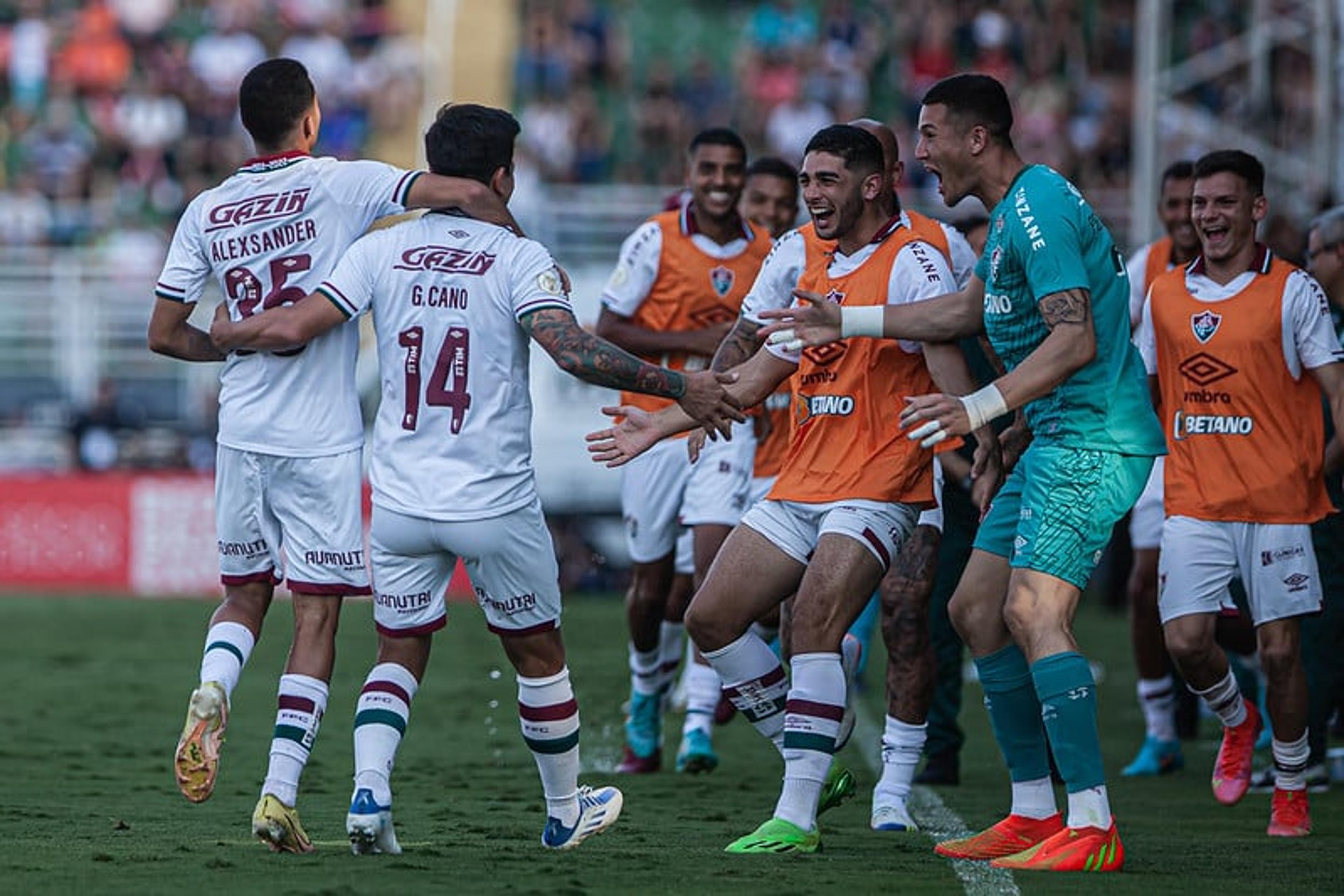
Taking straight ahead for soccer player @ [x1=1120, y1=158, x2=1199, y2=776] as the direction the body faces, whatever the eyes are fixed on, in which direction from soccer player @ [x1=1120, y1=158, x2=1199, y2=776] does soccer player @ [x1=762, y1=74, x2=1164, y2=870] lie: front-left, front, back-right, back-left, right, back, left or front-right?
front

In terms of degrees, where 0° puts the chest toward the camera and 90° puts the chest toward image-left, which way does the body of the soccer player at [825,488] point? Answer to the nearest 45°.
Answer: approximately 45°

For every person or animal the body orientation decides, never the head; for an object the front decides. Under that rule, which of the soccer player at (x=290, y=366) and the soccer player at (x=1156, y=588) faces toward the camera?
the soccer player at (x=1156, y=588)

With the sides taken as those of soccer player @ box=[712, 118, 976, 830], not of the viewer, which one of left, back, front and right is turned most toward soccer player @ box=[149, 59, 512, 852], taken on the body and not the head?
front

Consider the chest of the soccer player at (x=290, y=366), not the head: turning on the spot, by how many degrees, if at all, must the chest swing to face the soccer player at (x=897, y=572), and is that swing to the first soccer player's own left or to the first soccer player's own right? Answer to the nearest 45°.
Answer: approximately 90° to the first soccer player's own right

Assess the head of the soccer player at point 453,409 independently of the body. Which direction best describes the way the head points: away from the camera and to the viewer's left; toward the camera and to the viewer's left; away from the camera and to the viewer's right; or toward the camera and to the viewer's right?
away from the camera and to the viewer's right

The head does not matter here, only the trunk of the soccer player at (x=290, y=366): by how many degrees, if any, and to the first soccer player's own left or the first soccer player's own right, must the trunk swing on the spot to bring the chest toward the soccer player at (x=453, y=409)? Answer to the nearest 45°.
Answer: approximately 135° to the first soccer player's own right

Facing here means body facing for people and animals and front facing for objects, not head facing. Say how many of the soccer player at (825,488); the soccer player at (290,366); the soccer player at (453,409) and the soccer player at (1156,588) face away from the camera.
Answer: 2

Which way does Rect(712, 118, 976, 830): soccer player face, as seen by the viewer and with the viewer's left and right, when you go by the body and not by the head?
facing the viewer and to the left of the viewer

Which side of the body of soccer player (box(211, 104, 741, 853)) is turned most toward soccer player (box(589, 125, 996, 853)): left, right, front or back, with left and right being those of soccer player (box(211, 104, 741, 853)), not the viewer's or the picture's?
right

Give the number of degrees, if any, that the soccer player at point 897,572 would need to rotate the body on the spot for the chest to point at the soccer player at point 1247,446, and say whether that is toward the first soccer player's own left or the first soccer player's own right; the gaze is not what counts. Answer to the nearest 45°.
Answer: approximately 135° to the first soccer player's own left

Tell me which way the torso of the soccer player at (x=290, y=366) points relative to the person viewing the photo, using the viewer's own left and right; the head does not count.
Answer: facing away from the viewer

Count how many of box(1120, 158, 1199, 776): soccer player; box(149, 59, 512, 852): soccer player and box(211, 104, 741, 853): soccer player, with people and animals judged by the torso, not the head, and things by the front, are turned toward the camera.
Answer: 1

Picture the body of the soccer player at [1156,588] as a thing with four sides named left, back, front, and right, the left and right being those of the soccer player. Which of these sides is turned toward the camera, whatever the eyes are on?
front

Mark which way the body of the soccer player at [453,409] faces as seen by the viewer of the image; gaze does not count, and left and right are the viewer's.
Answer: facing away from the viewer
